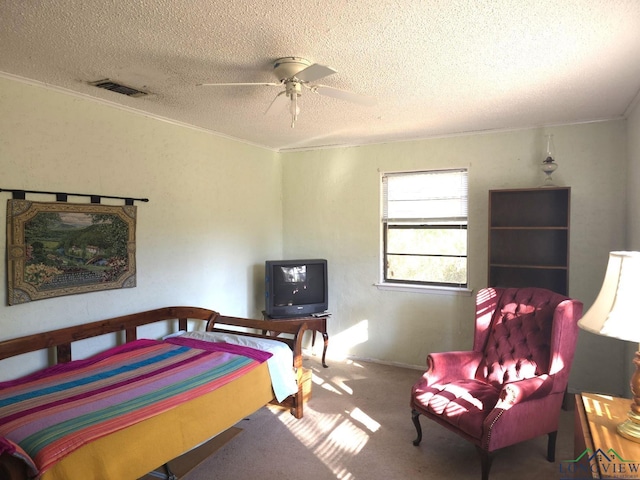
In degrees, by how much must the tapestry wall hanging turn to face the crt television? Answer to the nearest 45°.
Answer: approximately 45° to its left

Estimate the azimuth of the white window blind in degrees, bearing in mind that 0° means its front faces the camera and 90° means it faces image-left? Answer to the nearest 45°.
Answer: approximately 0°

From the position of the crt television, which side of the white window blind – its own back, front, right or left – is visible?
right

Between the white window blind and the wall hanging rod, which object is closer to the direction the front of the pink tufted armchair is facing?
the wall hanging rod

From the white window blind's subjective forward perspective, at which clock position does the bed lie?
The bed is roughly at 1 o'clock from the white window blind.

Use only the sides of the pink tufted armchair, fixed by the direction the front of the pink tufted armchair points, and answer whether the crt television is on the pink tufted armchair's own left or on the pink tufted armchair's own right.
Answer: on the pink tufted armchair's own right

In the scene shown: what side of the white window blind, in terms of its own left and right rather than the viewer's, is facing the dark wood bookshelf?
left

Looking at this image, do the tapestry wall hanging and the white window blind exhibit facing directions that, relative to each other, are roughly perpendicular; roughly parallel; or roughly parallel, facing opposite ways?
roughly perpendicular

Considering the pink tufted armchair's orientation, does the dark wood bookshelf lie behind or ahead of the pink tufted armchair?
behind

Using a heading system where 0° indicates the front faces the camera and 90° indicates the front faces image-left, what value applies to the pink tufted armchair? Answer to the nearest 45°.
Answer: approximately 45°
